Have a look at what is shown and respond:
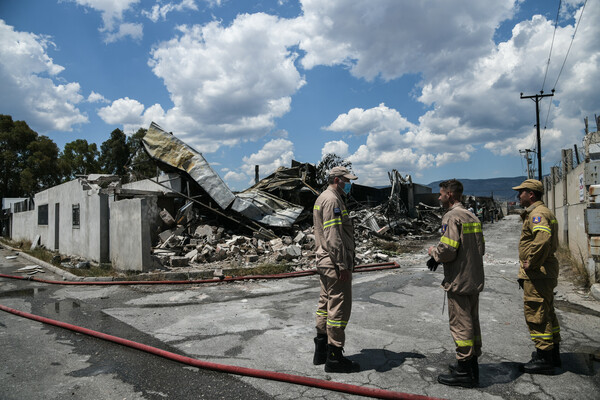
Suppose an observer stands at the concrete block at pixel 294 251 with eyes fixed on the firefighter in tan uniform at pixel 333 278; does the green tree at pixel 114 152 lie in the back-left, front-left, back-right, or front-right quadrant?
back-right

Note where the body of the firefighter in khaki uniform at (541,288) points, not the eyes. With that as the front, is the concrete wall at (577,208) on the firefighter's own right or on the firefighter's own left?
on the firefighter's own right

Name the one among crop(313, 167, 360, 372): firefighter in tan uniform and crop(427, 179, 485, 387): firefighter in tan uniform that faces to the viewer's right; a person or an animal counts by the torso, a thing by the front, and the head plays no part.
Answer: crop(313, 167, 360, 372): firefighter in tan uniform

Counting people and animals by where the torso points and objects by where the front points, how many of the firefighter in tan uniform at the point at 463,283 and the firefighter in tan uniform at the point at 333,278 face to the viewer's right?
1

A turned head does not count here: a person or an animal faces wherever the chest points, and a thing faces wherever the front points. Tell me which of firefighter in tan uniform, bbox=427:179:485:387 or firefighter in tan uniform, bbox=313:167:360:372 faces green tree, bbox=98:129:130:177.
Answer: firefighter in tan uniform, bbox=427:179:485:387

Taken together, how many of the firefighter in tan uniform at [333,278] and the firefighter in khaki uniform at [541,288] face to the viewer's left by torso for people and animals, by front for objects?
1

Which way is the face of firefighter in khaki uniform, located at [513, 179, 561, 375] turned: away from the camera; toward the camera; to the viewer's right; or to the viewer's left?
to the viewer's left

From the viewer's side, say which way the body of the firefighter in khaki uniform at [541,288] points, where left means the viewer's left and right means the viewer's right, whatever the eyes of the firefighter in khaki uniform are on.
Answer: facing to the left of the viewer

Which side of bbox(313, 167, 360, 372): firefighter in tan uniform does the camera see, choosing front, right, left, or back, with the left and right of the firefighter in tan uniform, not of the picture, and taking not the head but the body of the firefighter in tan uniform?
right

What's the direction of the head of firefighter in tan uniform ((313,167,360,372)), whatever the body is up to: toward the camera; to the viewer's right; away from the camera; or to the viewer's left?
to the viewer's right
